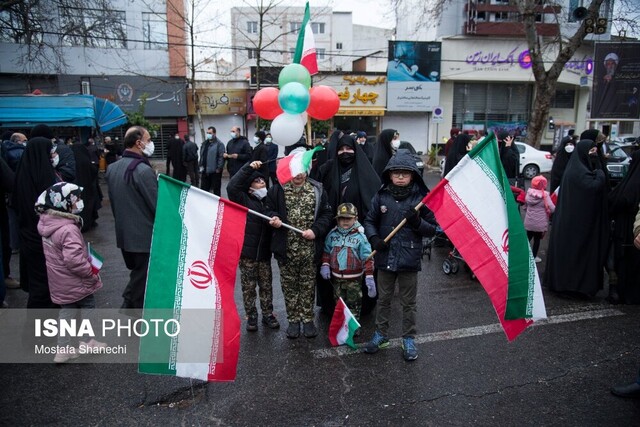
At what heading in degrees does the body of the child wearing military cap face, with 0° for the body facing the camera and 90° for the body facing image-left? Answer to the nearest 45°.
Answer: approximately 0°

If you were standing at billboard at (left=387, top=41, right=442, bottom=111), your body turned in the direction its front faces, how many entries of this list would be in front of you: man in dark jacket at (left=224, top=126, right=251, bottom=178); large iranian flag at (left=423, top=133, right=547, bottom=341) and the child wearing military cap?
3

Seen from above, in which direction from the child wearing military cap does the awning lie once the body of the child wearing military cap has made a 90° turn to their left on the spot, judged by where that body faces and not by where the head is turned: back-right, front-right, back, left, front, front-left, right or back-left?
back-left

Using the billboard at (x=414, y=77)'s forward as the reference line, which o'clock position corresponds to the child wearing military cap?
The child wearing military cap is roughly at 12 o'clock from the billboard.

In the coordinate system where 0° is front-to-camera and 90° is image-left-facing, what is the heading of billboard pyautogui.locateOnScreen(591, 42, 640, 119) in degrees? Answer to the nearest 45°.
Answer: approximately 0°
